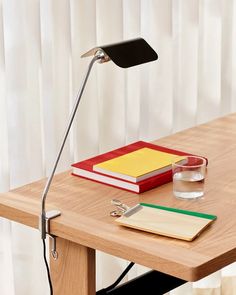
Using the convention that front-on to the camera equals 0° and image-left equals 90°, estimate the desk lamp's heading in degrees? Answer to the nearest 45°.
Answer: approximately 270°
